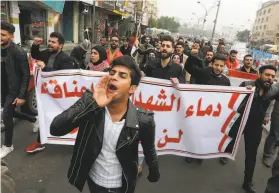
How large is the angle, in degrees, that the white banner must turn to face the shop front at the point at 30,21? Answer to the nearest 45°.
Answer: approximately 135° to its right

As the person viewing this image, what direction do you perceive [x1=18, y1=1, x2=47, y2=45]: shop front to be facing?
facing the viewer and to the right of the viewer

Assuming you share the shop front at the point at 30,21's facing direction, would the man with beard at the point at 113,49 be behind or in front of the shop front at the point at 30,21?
in front

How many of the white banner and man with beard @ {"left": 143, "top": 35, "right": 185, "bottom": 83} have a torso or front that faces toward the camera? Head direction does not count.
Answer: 2

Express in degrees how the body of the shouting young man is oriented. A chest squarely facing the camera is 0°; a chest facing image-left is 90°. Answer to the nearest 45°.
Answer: approximately 45°

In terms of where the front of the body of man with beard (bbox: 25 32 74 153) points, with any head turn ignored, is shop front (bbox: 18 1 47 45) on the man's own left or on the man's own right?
on the man's own right

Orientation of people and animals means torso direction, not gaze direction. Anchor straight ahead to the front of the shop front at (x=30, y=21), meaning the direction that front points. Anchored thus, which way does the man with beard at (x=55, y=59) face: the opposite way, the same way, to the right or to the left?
to the right

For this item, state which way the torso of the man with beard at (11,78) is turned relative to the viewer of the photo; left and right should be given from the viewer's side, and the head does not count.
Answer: facing the viewer and to the left of the viewer

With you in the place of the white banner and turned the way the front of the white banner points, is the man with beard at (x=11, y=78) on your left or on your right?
on your right

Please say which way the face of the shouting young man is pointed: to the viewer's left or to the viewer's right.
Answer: to the viewer's left

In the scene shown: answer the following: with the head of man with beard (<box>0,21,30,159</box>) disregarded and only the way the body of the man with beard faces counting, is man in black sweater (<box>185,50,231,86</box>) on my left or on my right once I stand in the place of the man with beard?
on my left

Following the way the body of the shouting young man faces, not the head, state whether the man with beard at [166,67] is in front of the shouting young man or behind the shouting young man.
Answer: behind

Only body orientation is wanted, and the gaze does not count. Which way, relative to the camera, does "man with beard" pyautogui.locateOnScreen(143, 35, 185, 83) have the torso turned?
toward the camera

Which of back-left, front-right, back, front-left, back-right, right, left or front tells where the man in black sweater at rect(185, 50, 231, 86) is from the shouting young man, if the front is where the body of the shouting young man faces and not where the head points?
back
